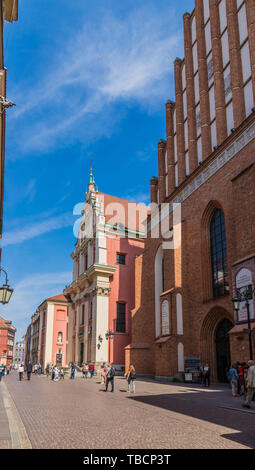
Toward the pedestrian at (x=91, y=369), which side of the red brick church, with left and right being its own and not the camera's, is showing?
right

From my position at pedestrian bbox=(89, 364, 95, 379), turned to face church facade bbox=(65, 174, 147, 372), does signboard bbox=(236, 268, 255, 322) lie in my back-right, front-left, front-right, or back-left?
back-right

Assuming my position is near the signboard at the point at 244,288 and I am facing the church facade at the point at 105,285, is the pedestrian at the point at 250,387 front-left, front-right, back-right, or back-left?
back-left

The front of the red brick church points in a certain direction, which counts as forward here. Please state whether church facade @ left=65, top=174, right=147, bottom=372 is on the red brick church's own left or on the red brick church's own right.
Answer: on the red brick church's own right

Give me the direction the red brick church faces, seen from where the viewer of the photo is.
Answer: facing the viewer and to the left of the viewer

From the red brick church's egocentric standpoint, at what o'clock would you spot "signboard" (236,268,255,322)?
The signboard is roughly at 10 o'clock from the red brick church.

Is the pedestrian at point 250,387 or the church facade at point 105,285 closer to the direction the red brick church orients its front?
the pedestrian

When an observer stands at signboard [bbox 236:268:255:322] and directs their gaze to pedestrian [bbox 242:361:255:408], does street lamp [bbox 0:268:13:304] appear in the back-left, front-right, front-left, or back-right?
front-right

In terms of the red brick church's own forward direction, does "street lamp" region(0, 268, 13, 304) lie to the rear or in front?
in front
